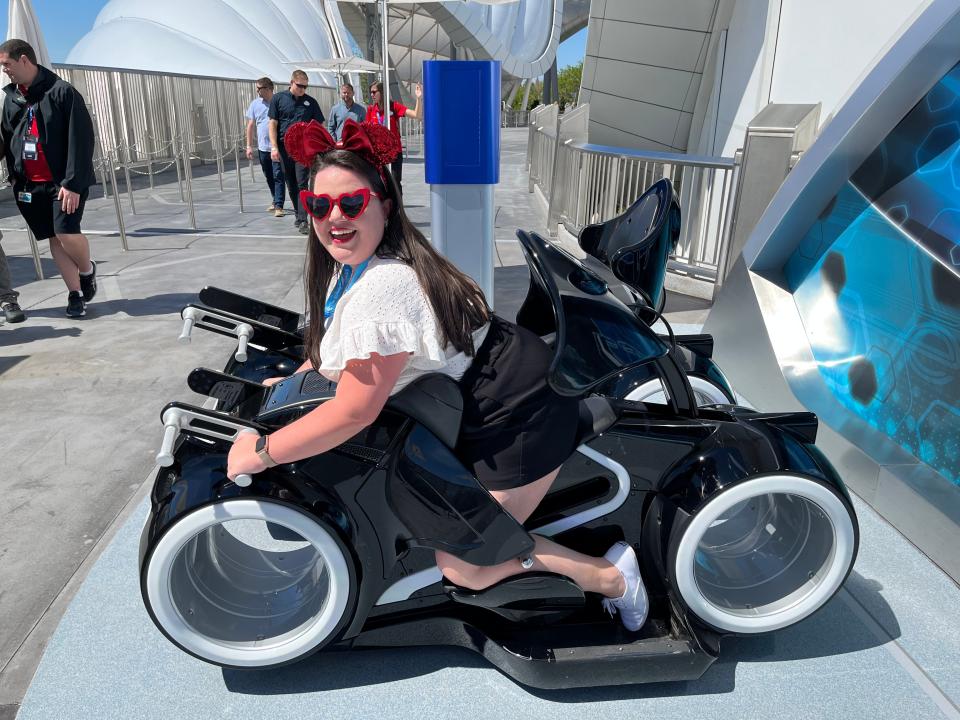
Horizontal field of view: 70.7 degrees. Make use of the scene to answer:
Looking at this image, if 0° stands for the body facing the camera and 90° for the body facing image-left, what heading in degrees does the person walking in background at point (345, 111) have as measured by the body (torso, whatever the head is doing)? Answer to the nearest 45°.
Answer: approximately 0°

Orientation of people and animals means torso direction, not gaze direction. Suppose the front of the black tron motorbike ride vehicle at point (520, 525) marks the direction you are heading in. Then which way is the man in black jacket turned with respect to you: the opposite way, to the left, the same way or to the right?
to the left

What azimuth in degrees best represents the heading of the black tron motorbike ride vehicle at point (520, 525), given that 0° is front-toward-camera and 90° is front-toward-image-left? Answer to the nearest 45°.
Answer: approximately 90°

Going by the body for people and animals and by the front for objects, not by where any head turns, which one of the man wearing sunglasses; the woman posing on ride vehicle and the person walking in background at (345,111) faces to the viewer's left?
the woman posing on ride vehicle

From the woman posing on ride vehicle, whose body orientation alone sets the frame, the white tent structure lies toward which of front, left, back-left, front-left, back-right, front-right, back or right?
front-right

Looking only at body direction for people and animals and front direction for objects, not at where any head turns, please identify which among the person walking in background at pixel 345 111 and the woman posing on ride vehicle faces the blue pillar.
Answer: the person walking in background

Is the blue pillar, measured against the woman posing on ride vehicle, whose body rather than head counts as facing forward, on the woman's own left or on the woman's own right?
on the woman's own right

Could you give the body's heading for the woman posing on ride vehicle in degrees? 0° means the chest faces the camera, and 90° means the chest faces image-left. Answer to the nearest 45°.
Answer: approximately 90°

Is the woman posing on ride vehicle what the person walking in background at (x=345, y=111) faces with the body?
yes

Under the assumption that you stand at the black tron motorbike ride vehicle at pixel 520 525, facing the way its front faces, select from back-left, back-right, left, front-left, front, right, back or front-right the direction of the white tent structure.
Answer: front-right

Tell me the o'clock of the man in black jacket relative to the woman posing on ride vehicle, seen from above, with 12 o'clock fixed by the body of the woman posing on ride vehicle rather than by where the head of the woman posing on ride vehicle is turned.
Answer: The man in black jacket is roughly at 2 o'clock from the woman posing on ride vehicle.
